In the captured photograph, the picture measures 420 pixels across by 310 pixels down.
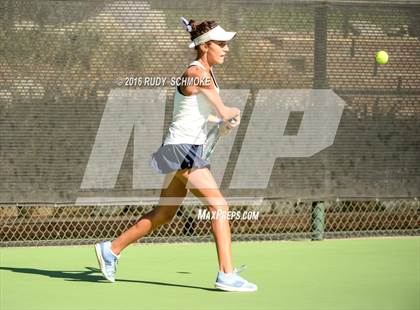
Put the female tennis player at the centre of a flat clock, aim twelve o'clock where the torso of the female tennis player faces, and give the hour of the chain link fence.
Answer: The chain link fence is roughly at 9 o'clock from the female tennis player.

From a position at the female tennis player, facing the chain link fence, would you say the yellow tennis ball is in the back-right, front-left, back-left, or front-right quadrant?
front-right

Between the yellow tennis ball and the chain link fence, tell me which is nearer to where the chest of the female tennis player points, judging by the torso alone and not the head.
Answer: the yellow tennis ball

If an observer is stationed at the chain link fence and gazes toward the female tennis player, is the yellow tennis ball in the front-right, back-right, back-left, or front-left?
front-left

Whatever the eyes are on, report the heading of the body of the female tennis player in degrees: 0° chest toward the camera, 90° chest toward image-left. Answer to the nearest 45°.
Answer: approximately 270°

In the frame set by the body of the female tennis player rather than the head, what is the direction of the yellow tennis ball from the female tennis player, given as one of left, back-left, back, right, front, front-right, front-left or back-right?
front-left
